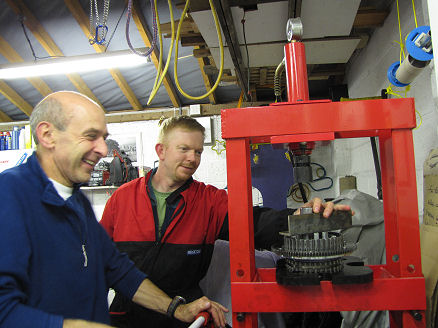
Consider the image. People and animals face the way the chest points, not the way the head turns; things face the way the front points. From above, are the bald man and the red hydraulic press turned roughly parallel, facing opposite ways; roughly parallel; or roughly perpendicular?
roughly perpendicular

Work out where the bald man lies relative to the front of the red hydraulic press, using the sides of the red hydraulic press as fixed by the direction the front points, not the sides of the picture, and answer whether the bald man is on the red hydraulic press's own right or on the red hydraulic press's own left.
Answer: on the red hydraulic press's own right

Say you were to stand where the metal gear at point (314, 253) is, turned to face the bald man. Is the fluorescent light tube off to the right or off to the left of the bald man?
right

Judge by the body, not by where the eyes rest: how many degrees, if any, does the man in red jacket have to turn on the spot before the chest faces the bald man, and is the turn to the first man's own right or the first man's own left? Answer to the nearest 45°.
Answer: approximately 45° to the first man's own right

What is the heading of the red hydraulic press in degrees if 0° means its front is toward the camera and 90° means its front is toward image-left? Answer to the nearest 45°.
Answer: approximately 0°

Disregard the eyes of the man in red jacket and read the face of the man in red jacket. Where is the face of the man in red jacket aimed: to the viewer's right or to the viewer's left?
to the viewer's right

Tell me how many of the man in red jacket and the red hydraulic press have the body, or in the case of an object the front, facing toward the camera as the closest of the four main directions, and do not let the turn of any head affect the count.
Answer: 2

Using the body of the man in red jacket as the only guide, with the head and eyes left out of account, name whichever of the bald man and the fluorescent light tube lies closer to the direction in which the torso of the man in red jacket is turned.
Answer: the bald man

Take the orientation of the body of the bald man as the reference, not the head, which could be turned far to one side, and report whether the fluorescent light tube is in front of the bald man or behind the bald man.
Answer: behind

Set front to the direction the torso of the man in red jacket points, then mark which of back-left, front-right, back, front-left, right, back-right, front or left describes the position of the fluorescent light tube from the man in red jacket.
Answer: back-right

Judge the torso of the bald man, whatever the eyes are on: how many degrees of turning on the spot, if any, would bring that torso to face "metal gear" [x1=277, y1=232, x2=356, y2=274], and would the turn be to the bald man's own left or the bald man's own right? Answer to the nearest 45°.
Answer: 0° — they already face it

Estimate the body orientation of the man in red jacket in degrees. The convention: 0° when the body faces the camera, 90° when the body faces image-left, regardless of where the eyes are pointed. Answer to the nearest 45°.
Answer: approximately 0°

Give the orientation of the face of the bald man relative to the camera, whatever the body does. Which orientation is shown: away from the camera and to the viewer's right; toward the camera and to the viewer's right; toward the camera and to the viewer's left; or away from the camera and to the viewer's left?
toward the camera and to the viewer's right

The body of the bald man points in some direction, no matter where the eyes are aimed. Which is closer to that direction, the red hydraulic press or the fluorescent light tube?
the red hydraulic press
